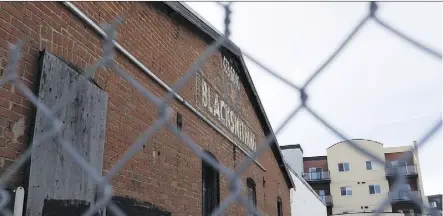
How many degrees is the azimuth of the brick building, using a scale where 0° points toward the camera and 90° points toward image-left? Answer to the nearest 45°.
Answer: approximately 315°
